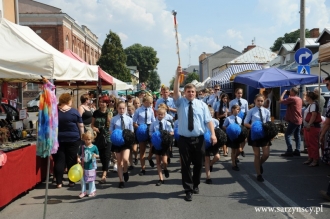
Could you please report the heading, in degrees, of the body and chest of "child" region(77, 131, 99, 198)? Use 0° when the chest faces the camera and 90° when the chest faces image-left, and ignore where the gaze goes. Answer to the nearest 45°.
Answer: approximately 0°

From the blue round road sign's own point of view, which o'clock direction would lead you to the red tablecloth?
The red tablecloth is roughly at 1 o'clock from the blue round road sign.

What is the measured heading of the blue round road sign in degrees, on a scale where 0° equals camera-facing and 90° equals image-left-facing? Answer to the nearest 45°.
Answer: approximately 0°

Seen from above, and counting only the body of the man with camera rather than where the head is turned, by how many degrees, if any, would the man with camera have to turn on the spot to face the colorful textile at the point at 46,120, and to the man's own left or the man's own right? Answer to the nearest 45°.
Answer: approximately 45° to the man's own left

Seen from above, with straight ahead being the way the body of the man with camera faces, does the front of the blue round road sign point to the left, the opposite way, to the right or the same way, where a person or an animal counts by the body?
to the left

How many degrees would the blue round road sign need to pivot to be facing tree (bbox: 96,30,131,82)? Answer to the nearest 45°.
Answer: approximately 135° to its right

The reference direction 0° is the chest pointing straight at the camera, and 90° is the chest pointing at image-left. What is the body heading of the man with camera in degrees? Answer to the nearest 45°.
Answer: approximately 90°

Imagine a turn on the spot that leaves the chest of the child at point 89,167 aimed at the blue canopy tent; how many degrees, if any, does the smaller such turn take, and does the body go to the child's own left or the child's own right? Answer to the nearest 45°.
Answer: approximately 135° to the child's own left

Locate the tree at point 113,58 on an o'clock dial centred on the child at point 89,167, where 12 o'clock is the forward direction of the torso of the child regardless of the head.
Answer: The tree is roughly at 6 o'clock from the child.

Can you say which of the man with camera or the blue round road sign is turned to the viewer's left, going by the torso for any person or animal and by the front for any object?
the man with camera
